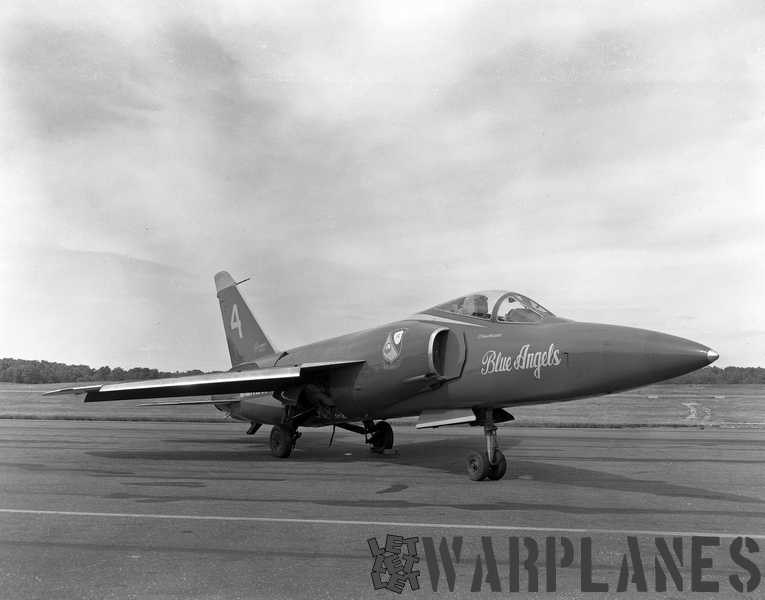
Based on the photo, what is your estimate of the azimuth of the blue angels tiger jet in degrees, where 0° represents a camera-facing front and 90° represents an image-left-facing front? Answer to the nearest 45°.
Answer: approximately 315°
